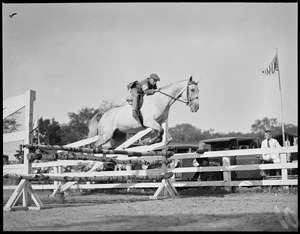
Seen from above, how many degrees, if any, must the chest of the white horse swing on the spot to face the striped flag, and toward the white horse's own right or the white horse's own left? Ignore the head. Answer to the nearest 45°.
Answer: approximately 45° to the white horse's own left

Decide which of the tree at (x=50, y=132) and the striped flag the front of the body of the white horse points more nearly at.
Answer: the striped flag

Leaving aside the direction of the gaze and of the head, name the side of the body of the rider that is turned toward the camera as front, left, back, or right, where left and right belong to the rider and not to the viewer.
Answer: right

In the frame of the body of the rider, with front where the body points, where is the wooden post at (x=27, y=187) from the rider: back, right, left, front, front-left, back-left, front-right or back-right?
back-right

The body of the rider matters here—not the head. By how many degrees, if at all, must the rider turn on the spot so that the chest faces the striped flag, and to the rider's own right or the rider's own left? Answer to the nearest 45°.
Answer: approximately 45° to the rider's own left

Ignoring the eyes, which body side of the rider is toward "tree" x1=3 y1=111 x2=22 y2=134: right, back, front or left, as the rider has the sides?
back

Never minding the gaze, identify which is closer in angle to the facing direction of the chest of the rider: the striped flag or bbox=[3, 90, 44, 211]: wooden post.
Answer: the striped flag

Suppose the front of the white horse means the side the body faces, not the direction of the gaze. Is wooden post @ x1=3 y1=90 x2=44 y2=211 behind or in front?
behind

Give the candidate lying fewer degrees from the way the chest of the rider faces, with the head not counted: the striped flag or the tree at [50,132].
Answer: the striped flag

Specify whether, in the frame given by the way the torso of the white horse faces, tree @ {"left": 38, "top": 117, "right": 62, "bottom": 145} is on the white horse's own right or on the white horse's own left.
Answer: on the white horse's own left

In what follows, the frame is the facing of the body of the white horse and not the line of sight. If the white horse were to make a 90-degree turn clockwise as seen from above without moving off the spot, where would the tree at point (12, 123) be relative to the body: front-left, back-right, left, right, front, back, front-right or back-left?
right

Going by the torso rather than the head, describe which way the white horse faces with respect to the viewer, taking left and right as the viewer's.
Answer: facing to the right of the viewer
